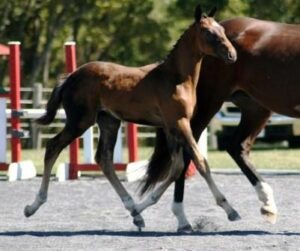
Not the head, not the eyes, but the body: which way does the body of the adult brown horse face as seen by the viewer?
to the viewer's right

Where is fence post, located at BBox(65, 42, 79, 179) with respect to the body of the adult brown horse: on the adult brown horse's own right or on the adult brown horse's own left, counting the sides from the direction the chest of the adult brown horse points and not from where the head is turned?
on the adult brown horse's own left

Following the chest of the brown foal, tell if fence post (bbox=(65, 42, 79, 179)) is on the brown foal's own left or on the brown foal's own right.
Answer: on the brown foal's own left

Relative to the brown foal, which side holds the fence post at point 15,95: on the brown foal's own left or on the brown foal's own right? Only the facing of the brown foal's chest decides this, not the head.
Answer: on the brown foal's own left

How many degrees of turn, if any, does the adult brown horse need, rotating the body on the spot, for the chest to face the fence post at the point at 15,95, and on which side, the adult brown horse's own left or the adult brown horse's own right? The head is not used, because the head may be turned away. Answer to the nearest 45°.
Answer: approximately 135° to the adult brown horse's own left

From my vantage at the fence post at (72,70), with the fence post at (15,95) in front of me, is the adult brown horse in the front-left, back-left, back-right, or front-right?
back-left

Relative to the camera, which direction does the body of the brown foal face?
to the viewer's right
